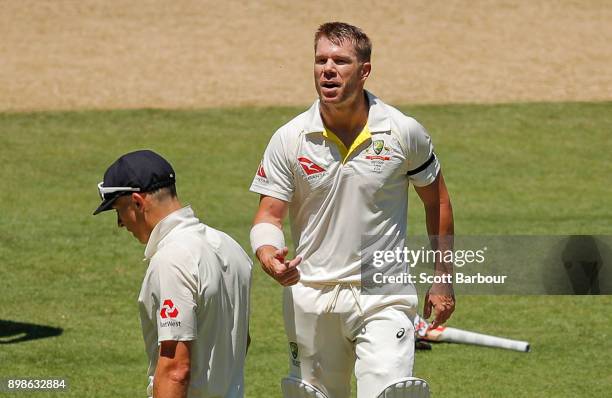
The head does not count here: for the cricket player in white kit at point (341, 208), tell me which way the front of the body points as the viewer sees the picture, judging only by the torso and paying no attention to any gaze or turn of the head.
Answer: toward the camera

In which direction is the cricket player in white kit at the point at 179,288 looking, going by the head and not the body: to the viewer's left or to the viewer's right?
to the viewer's left

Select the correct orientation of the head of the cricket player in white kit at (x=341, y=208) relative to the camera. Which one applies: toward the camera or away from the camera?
toward the camera
